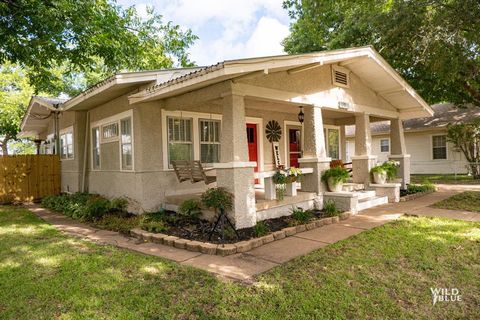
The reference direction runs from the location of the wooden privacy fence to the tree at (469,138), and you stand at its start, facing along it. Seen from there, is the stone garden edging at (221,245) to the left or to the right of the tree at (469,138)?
right

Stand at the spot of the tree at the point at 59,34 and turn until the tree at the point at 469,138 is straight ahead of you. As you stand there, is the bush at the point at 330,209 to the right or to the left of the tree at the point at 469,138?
right

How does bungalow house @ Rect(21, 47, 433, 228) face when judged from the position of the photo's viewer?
facing the viewer and to the right of the viewer

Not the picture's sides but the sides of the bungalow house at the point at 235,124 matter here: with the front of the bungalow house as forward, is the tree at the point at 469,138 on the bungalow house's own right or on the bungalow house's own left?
on the bungalow house's own left

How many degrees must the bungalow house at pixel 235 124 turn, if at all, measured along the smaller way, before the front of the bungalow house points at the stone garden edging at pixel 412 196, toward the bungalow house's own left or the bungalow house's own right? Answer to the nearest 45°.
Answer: approximately 45° to the bungalow house's own left

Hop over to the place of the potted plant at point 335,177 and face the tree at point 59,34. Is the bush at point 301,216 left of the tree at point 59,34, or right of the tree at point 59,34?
left

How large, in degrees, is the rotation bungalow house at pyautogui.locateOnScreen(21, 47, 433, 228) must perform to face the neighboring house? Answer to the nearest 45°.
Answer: approximately 90° to its left

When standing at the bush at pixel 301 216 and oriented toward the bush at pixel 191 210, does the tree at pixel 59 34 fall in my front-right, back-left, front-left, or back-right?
front-right
